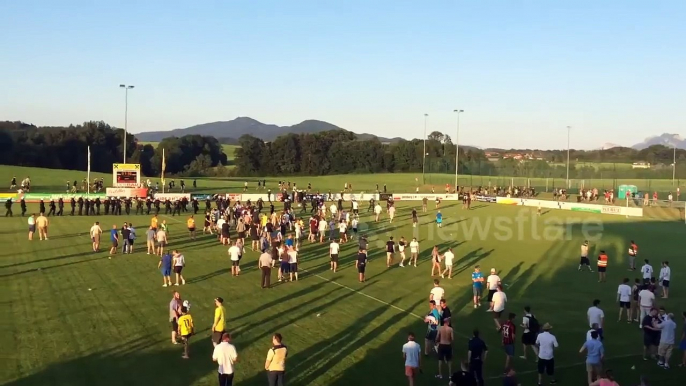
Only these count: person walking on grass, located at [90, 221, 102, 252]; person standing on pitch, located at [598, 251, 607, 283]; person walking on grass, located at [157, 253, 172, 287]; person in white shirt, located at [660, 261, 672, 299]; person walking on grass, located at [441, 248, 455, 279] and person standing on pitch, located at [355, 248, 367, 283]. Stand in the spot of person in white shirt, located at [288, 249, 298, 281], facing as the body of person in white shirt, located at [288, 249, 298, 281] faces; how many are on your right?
4

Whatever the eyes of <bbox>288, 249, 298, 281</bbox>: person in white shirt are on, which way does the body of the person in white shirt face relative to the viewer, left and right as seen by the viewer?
facing away from the viewer

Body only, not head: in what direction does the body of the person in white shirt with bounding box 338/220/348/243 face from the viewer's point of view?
away from the camera

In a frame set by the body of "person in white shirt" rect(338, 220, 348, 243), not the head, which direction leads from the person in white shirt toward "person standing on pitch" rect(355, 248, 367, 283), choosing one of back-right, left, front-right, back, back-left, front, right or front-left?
back

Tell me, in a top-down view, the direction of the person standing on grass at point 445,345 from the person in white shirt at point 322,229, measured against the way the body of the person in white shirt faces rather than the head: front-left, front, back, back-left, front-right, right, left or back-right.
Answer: back

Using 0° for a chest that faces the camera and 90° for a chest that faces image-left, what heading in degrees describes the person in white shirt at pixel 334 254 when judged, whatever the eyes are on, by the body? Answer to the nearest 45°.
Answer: approximately 180°

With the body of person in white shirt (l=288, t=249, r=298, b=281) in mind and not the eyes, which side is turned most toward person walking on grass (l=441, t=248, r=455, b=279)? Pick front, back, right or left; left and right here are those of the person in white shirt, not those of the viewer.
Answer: right

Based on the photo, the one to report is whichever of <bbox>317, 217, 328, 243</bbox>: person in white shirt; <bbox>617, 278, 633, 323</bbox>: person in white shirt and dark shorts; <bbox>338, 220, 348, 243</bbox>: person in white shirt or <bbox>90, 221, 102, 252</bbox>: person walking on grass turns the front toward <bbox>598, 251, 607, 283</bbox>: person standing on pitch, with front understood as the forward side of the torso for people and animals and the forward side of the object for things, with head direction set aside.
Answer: <bbox>617, 278, 633, 323</bbox>: person in white shirt and dark shorts

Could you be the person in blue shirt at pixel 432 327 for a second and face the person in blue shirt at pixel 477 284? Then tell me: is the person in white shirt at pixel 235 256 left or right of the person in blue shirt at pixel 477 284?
left

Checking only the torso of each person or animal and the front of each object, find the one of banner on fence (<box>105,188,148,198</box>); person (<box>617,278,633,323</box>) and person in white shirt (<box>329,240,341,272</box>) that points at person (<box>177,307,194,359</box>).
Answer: the banner on fence

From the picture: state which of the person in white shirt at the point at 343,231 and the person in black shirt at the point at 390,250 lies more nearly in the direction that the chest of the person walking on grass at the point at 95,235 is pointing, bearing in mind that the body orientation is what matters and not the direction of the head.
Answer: the person in white shirt

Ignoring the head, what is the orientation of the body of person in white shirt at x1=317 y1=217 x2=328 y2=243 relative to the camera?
away from the camera

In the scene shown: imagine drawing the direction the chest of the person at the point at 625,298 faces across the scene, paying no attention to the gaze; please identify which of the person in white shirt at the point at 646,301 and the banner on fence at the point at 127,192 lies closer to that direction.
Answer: the banner on fence
